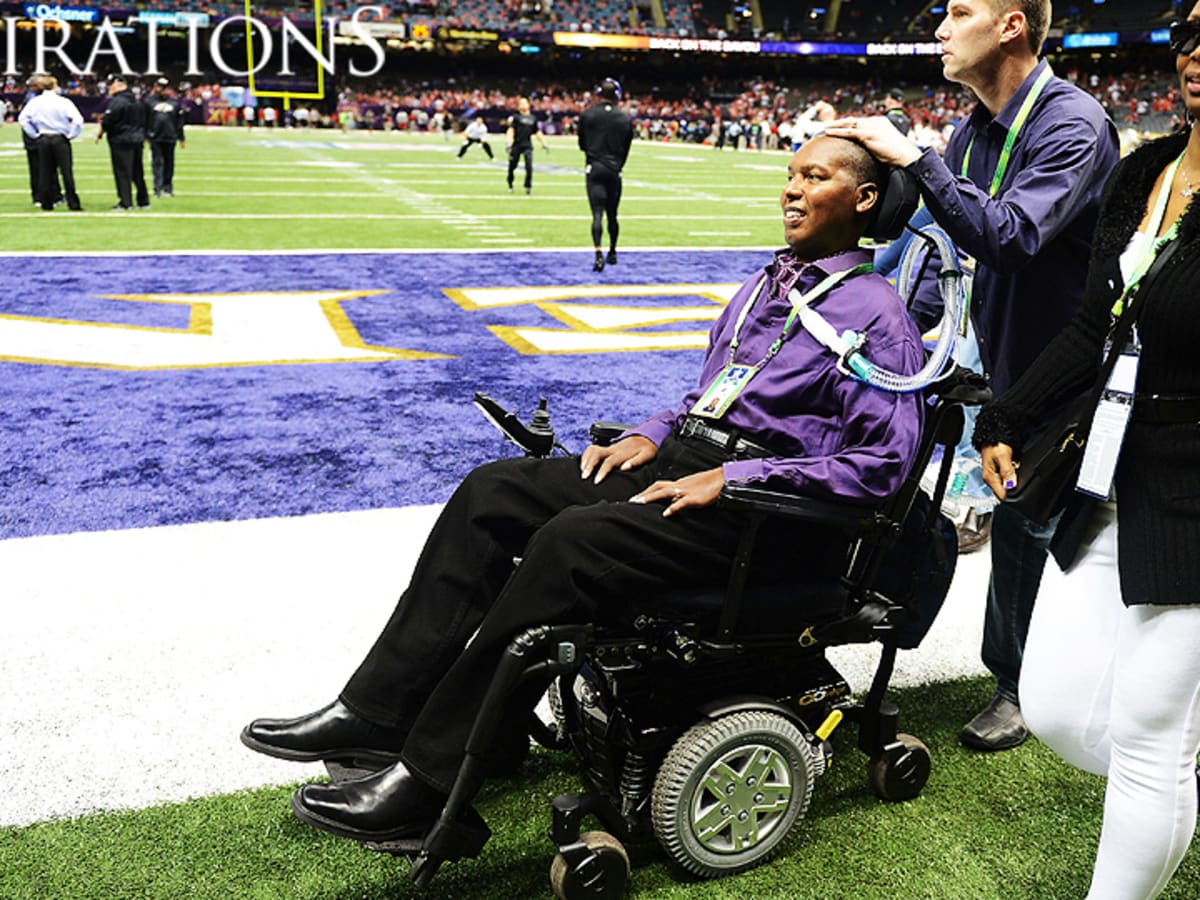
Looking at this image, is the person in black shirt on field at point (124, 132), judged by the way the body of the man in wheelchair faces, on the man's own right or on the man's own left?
on the man's own right

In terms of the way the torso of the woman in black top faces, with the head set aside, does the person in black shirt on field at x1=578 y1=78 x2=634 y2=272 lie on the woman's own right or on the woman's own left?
on the woman's own right

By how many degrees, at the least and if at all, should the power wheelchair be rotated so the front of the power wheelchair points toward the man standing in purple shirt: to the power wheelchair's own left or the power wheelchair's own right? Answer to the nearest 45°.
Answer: approximately 180°

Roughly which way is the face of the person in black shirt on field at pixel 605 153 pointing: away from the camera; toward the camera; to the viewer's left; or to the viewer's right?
away from the camera

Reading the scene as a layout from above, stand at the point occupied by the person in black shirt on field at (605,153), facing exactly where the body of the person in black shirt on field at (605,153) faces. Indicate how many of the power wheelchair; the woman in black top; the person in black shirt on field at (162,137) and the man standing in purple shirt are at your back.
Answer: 3

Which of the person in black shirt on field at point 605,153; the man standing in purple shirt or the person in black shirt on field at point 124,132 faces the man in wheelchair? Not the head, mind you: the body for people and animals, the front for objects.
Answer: the man standing in purple shirt

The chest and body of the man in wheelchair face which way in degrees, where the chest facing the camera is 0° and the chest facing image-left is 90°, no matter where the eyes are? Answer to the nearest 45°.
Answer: approximately 45°

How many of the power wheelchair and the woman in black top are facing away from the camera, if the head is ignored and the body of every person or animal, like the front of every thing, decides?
0

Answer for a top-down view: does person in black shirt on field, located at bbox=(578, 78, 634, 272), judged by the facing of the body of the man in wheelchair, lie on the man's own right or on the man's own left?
on the man's own right

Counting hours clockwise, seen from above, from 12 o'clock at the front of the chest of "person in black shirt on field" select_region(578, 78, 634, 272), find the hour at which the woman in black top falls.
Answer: The woman in black top is roughly at 6 o'clock from the person in black shirt on field.

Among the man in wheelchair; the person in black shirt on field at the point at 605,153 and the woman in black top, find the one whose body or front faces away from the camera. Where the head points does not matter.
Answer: the person in black shirt on field

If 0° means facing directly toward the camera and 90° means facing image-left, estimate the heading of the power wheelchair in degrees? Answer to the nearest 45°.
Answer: approximately 45°

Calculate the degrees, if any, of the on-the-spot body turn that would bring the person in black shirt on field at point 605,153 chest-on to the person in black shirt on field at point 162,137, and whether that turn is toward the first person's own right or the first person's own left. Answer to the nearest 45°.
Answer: approximately 45° to the first person's own left

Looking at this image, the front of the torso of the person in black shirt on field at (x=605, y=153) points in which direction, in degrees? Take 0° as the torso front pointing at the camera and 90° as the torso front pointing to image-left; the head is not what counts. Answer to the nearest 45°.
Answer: approximately 180°

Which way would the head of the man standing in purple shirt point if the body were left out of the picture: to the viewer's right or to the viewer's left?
to the viewer's left

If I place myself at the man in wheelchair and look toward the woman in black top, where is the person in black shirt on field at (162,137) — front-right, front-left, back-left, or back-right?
back-left

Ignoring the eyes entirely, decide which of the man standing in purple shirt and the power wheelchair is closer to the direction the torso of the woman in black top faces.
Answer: the power wheelchair
